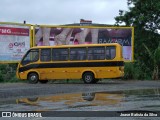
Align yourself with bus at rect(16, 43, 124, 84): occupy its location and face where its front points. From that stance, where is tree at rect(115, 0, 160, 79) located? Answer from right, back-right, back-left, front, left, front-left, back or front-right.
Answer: back-right

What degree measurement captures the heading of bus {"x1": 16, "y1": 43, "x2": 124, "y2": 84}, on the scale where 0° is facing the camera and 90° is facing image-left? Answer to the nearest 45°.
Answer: approximately 90°

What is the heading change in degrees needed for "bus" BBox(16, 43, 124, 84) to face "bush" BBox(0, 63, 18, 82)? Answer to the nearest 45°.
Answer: approximately 45° to its right

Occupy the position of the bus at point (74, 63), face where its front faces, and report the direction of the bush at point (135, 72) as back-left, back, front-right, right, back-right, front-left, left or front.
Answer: back-right
